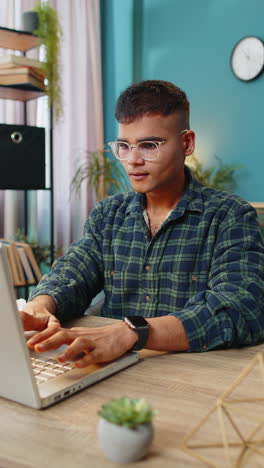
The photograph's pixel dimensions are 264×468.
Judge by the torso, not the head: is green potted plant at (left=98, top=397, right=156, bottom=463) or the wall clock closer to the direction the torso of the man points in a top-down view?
the green potted plant

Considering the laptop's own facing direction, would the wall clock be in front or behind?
in front

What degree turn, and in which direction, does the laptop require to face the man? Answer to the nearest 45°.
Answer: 0° — it already faces them

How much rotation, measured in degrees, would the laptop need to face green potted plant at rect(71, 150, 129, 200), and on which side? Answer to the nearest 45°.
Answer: approximately 45° to its left

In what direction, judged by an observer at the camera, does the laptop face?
facing away from the viewer and to the right of the viewer

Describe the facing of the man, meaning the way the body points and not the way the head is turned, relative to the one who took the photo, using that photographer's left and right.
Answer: facing the viewer and to the left of the viewer

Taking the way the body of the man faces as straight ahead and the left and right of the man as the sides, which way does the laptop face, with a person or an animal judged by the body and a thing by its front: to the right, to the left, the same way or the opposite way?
the opposite way

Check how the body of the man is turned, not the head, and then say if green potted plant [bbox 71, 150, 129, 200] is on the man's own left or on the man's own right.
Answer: on the man's own right

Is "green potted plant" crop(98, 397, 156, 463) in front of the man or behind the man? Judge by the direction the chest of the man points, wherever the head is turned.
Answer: in front
